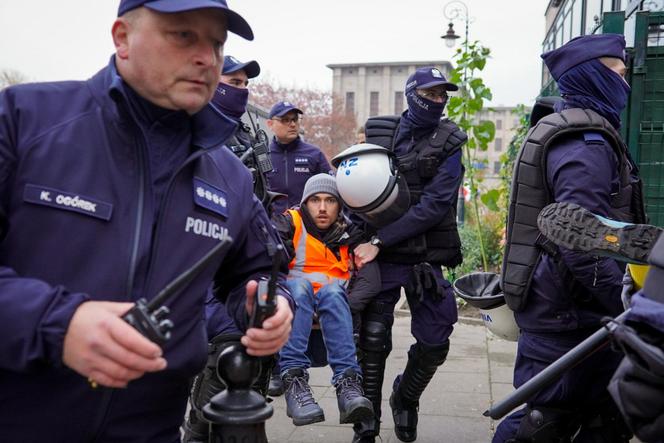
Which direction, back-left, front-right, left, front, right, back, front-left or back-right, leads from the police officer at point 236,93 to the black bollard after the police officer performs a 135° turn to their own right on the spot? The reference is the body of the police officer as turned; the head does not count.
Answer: left

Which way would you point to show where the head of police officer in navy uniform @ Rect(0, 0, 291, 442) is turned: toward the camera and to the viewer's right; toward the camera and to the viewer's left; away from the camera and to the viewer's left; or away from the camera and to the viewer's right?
toward the camera and to the viewer's right

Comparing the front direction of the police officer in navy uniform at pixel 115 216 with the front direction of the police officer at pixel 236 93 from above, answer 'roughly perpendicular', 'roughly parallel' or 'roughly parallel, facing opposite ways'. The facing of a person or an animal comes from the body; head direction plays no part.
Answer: roughly parallel

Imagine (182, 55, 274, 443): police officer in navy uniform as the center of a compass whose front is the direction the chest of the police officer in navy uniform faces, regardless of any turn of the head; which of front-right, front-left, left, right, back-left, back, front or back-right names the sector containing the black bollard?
front-right

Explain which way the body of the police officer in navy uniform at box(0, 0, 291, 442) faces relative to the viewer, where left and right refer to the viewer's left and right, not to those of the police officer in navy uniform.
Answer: facing the viewer and to the right of the viewer

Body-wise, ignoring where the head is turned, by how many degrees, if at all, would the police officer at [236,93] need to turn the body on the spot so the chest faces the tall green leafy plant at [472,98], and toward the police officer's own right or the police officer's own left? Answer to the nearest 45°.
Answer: approximately 90° to the police officer's own left

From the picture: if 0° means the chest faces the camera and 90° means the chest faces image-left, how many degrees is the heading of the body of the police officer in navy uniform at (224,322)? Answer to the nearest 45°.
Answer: approximately 315°

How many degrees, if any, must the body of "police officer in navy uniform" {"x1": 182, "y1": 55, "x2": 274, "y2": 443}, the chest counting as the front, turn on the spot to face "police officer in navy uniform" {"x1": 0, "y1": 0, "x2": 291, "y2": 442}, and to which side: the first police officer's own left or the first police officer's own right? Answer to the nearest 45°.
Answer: approximately 45° to the first police officer's own right
